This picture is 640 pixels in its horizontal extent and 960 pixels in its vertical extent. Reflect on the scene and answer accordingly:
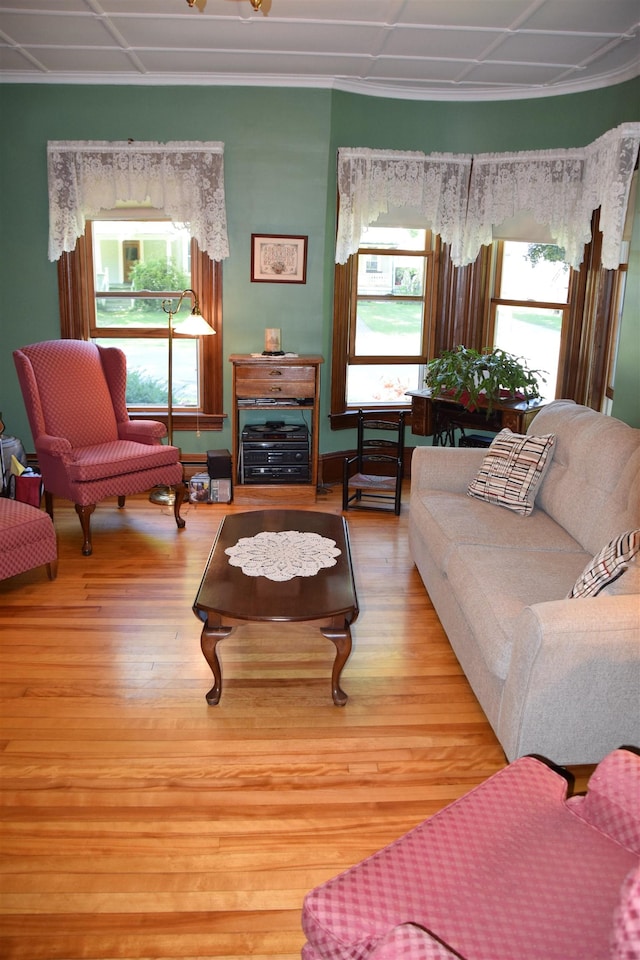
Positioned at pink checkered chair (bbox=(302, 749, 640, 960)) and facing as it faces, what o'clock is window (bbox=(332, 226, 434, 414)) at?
The window is roughly at 1 o'clock from the pink checkered chair.

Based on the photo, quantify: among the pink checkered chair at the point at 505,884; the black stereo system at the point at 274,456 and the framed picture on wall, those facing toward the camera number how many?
2

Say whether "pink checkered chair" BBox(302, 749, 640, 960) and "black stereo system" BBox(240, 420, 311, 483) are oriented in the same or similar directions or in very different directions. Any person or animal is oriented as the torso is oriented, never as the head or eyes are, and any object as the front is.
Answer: very different directions

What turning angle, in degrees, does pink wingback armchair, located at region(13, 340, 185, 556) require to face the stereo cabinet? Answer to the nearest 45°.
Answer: approximately 45° to its left

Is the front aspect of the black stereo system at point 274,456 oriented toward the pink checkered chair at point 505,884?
yes

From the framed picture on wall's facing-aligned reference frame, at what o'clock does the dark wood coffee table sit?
The dark wood coffee table is roughly at 12 o'clock from the framed picture on wall.

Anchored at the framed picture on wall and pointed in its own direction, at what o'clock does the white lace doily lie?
The white lace doily is roughly at 12 o'clock from the framed picture on wall.

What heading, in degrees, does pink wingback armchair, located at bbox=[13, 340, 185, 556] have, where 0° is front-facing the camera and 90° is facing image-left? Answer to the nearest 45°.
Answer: approximately 315°

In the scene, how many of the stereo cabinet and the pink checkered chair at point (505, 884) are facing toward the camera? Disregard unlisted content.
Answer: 1
